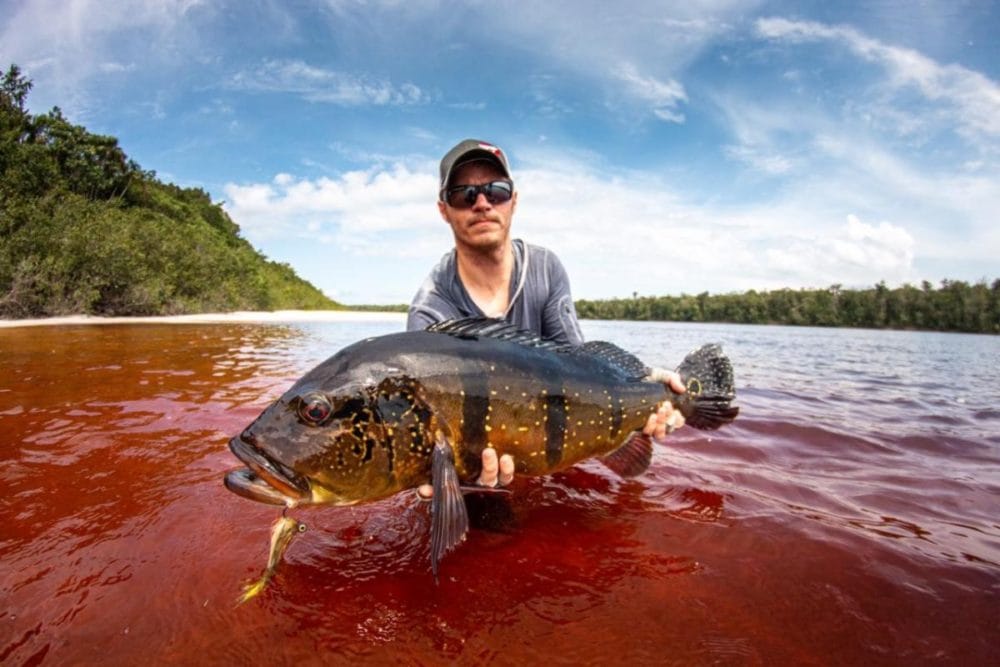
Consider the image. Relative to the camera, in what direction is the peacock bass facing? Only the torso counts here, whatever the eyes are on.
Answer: to the viewer's left

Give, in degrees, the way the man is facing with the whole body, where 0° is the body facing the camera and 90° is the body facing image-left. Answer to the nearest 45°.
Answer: approximately 0°
